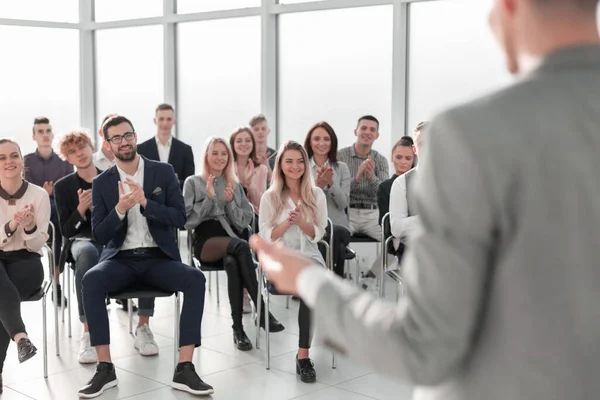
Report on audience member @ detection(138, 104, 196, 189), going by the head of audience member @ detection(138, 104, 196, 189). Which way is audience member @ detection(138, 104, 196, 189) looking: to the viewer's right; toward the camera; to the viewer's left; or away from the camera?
toward the camera

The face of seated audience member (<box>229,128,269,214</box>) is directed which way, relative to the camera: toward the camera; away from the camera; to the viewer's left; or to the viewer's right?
toward the camera

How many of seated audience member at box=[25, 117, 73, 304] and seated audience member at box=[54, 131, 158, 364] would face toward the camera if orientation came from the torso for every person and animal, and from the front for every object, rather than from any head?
2

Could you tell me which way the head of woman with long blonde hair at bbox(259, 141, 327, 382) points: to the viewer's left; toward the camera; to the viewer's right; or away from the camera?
toward the camera

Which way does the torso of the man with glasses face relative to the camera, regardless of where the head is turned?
toward the camera

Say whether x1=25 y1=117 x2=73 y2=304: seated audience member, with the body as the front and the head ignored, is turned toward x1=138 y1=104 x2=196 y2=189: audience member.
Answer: no

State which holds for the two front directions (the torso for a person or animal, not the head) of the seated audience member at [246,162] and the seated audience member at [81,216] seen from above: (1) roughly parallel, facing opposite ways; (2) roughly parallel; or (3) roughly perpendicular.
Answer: roughly parallel

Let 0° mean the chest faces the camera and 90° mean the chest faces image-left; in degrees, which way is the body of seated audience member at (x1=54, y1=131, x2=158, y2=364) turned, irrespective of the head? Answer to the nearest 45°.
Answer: approximately 0°

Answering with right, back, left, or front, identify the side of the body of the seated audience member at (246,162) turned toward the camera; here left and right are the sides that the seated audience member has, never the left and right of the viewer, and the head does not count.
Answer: front

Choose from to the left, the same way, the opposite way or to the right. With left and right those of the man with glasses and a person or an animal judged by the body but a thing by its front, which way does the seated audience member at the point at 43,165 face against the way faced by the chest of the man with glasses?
the same way

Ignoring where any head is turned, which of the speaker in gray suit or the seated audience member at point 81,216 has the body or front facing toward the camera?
the seated audience member

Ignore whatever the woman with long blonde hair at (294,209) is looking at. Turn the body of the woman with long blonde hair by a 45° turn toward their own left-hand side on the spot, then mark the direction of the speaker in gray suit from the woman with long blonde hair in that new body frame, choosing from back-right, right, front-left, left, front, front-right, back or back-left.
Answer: front-right

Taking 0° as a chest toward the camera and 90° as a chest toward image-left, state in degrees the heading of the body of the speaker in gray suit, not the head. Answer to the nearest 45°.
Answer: approximately 135°

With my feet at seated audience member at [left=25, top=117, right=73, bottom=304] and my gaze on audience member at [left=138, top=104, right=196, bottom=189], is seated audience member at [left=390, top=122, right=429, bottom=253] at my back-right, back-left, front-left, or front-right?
front-right

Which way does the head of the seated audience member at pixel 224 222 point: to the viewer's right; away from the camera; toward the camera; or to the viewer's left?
toward the camera

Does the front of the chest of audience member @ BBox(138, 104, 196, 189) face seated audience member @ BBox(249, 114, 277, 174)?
no

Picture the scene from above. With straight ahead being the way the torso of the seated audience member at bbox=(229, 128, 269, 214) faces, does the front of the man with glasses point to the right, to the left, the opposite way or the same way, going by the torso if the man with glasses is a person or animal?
the same way

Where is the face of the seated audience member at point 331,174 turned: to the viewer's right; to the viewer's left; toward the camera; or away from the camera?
toward the camera

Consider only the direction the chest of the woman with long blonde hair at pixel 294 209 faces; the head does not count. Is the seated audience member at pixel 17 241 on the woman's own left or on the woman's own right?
on the woman's own right

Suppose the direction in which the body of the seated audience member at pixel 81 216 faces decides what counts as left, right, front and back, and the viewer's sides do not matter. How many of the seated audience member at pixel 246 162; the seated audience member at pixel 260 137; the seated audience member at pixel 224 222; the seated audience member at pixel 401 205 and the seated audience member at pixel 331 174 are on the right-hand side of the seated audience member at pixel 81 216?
0
